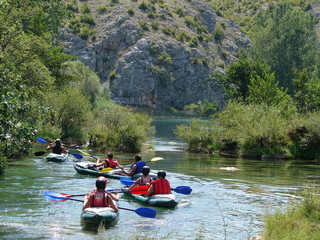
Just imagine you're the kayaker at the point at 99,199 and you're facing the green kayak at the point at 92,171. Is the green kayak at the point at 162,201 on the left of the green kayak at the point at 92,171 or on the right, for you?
right

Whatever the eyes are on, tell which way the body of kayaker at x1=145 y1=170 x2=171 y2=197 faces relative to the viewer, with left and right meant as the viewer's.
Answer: facing away from the viewer and to the left of the viewer

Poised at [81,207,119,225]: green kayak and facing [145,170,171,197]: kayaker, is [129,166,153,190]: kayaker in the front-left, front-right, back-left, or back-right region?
front-left

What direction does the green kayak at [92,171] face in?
to the viewer's left

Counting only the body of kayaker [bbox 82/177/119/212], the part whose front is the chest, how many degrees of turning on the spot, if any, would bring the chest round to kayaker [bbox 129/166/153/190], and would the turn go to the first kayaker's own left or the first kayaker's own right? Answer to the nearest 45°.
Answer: approximately 45° to the first kayaker's own right

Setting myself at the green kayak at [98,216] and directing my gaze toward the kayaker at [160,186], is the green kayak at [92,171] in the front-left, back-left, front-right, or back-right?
front-left

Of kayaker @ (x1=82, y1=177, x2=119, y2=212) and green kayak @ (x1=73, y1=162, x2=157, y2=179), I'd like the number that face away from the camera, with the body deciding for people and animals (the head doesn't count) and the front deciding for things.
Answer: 1

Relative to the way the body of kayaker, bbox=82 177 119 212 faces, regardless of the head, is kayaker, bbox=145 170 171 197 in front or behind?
in front

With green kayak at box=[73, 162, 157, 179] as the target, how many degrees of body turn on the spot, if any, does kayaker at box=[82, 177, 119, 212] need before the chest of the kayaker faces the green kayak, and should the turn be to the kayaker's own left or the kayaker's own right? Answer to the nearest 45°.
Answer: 0° — they already face it

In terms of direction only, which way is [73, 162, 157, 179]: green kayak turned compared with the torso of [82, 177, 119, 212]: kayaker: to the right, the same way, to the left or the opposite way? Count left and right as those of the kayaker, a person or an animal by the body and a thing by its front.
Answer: to the left

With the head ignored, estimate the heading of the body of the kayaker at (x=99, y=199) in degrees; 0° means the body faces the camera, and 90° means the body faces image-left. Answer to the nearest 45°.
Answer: approximately 180°

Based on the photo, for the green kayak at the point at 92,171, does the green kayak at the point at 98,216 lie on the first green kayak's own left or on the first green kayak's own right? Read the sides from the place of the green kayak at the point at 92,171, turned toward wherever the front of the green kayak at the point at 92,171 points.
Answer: on the first green kayak's own left
